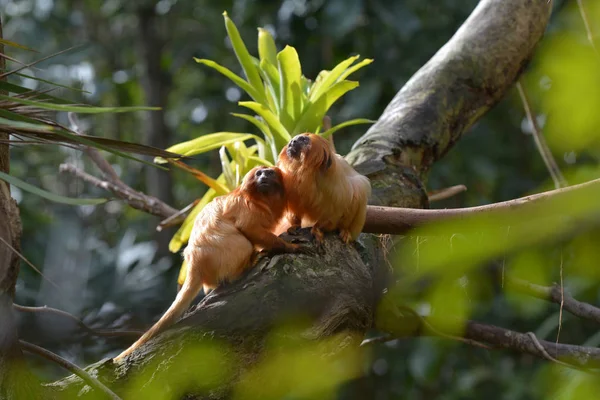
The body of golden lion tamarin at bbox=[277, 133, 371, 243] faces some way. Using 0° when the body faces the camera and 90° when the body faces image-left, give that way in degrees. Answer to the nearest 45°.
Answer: approximately 45°

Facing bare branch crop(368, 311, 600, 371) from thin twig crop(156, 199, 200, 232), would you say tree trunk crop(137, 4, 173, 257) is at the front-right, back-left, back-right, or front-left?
back-left

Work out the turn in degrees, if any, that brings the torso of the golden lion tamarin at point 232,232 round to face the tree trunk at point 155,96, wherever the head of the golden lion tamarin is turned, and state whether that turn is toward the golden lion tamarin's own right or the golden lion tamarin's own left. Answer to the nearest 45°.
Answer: approximately 90° to the golden lion tamarin's own left

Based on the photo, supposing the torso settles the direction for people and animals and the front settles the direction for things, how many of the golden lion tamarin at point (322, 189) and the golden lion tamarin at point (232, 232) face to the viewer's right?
1

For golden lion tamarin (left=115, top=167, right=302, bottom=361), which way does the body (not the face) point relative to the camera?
to the viewer's right

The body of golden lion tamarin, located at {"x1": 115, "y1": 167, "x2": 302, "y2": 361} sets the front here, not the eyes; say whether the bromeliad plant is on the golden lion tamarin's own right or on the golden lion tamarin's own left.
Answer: on the golden lion tamarin's own left
